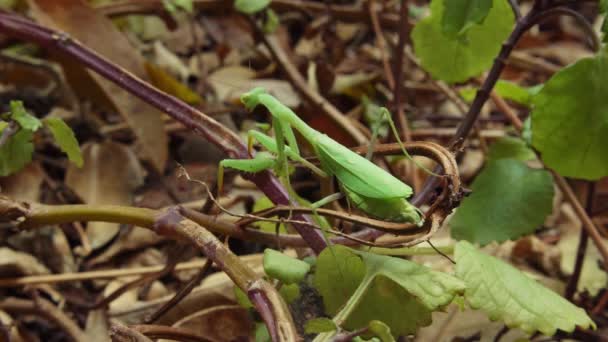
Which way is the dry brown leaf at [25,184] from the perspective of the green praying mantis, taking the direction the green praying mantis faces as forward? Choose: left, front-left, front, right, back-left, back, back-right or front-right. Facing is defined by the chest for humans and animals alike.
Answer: front-right

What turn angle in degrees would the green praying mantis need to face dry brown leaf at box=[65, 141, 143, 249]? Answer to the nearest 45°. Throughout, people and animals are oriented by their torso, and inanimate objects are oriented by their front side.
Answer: approximately 45° to its right

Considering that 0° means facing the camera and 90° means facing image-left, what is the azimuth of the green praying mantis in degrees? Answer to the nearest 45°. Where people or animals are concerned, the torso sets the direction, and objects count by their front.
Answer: approximately 90°

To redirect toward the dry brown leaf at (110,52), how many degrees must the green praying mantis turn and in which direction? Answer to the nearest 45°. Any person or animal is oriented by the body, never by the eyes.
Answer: approximately 45° to its right

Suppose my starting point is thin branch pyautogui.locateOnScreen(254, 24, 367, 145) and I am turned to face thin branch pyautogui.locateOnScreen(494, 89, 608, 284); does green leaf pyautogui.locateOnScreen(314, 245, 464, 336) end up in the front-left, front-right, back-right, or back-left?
front-right
